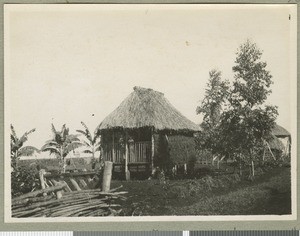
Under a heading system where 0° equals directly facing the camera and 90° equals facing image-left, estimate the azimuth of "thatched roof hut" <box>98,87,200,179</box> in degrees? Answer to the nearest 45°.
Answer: approximately 45°

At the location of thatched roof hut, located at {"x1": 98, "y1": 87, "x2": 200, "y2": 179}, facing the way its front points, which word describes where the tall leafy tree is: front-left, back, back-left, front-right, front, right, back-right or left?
back-left

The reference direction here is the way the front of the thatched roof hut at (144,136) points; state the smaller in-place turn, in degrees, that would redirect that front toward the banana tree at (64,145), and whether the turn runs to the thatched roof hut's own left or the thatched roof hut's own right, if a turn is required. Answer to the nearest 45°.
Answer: approximately 45° to the thatched roof hut's own right
